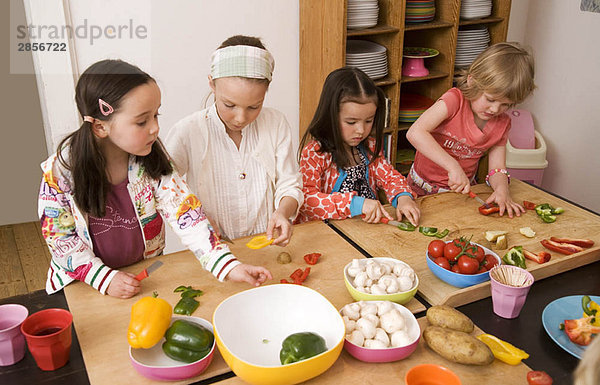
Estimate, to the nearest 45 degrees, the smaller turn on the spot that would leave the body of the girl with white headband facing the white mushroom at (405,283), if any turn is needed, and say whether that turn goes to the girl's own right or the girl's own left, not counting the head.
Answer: approximately 45° to the girl's own left

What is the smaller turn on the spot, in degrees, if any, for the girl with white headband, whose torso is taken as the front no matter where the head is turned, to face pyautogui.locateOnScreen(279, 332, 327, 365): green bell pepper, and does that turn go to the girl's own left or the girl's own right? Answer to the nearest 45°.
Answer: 0° — they already face it

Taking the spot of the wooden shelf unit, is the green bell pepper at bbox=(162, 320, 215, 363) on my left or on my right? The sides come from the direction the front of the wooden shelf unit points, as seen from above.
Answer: on my right

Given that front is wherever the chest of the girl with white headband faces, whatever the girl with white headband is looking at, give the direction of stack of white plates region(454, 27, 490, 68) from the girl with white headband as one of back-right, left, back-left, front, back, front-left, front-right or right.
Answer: back-left

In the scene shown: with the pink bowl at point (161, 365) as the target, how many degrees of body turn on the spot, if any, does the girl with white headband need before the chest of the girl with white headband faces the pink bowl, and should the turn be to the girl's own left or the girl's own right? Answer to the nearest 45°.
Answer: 0° — they already face it

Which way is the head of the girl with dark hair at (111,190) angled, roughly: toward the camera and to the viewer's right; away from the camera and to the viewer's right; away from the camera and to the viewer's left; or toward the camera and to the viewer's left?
toward the camera and to the viewer's right

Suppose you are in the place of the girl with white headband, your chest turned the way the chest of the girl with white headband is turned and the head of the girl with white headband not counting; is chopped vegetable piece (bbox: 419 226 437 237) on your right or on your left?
on your left

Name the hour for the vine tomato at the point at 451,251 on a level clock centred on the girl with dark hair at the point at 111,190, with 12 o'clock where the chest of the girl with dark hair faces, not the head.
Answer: The vine tomato is roughly at 11 o'clock from the girl with dark hair.

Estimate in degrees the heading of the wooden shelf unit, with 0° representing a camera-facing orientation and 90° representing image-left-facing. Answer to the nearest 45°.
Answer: approximately 315°

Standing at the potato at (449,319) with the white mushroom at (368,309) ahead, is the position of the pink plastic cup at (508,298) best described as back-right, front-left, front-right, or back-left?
back-right

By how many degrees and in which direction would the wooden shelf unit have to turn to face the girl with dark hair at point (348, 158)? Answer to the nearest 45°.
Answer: approximately 45° to its right

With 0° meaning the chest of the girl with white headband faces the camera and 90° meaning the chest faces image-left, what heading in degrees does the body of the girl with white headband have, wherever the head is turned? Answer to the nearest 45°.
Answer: approximately 0°

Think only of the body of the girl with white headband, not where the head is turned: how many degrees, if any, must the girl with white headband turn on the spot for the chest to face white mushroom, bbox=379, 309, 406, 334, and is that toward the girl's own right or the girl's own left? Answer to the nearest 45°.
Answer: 0° — they already face it
